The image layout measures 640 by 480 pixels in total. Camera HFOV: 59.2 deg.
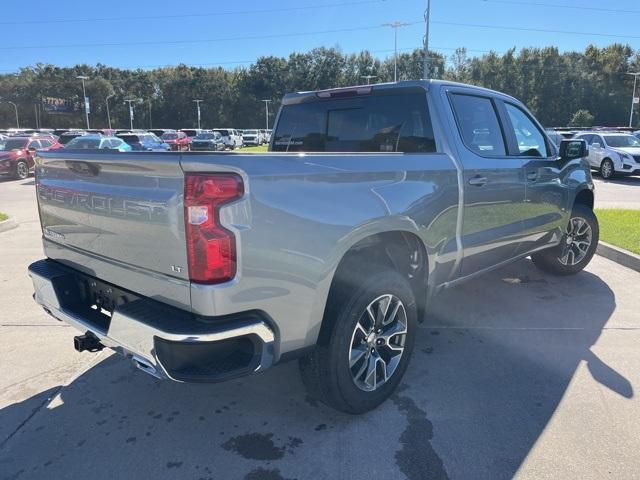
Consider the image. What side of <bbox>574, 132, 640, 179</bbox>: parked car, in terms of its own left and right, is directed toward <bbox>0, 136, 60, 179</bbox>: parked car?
right

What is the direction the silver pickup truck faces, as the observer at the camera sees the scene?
facing away from the viewer and to the right of the viewer

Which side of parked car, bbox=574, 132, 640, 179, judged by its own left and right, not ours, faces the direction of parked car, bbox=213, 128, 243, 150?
back

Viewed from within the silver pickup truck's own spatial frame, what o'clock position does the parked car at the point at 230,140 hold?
The parked car is roughly at 10 o'clock from the silver pickup truck.

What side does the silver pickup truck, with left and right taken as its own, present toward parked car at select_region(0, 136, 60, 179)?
left

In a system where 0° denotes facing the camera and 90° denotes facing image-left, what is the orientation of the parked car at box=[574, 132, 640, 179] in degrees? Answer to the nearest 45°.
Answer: approximately 315°
